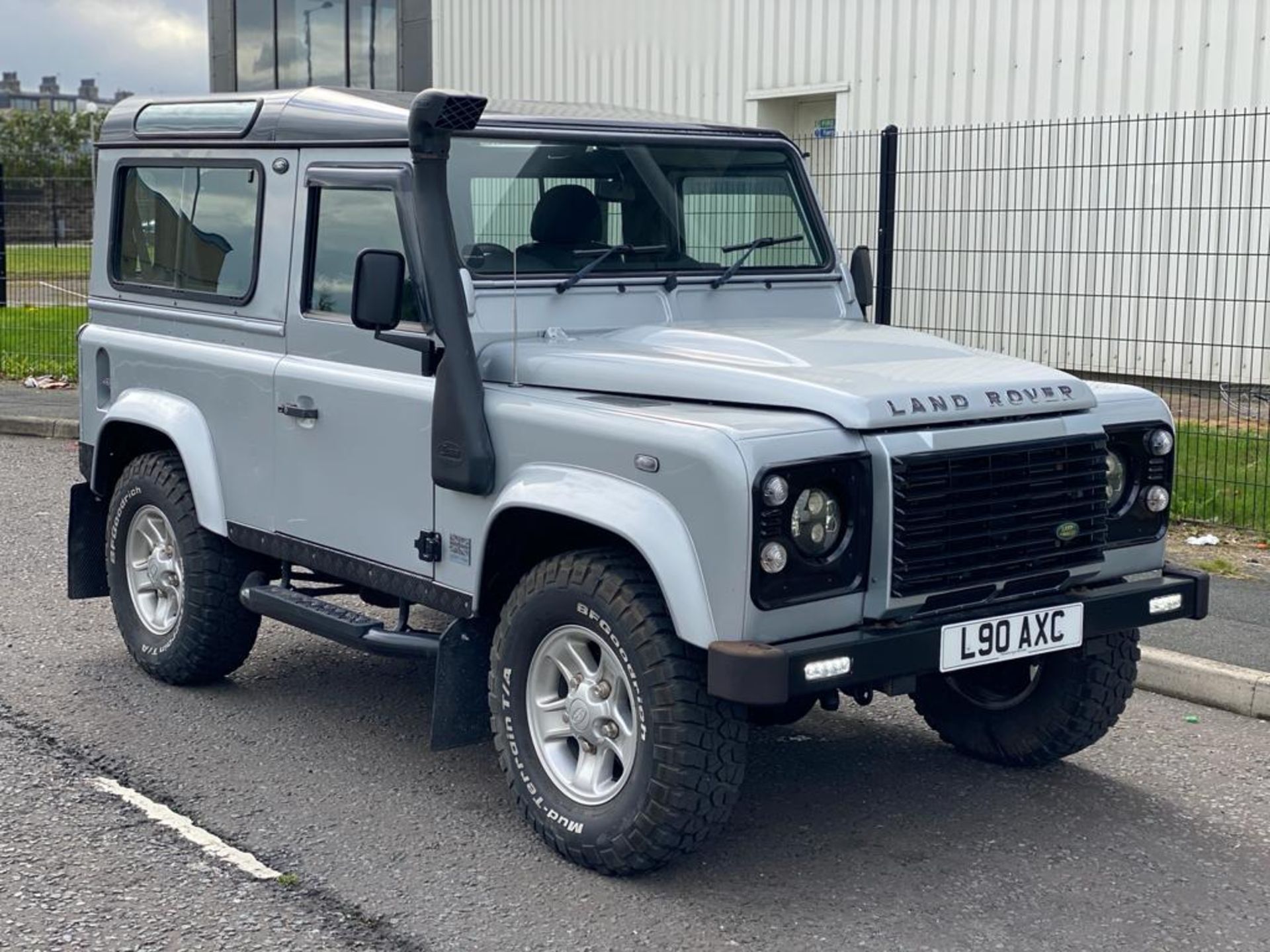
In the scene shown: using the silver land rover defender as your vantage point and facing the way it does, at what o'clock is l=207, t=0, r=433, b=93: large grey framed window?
The large grey framed window is roughly at 7 o'clock from the silver land rover defender.

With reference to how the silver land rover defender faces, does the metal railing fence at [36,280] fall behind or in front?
behind

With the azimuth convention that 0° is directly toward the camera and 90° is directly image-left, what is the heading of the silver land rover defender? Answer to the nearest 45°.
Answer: approximately 315°

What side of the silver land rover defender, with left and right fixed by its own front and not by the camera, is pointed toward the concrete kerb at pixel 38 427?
back

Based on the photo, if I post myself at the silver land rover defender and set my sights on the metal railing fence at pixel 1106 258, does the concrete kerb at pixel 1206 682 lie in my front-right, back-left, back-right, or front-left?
front-right

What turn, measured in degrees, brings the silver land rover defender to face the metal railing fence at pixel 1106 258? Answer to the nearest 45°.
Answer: approximately 90° to its left

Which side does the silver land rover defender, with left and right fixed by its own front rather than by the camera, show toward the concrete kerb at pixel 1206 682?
left
